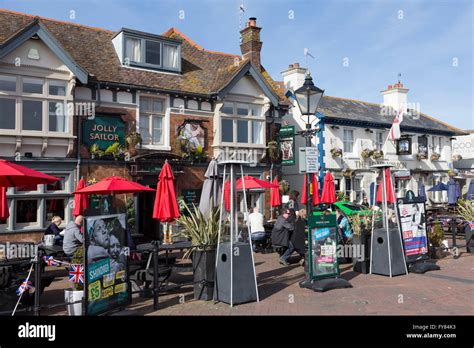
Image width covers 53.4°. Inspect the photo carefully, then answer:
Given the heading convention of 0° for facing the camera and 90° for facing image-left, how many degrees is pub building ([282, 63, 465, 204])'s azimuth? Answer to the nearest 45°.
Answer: approximately 315°

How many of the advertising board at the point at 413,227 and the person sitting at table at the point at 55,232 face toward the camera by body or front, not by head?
1

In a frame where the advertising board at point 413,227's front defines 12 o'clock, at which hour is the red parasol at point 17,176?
The red parasol is roughly at 2 o'clock from the advertising board.

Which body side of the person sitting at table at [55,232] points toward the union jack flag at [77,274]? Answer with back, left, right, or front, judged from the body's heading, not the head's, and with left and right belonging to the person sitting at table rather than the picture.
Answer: right

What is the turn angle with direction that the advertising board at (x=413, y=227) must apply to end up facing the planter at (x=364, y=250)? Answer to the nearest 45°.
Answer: approximately 90° to its right

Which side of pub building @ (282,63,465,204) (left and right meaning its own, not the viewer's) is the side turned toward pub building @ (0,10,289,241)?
right

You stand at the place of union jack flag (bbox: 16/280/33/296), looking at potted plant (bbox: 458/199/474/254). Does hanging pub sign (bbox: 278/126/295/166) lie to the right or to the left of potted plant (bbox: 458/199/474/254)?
left

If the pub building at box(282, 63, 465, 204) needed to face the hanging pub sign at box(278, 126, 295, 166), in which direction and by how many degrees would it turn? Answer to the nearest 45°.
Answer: approximately 90° to its right

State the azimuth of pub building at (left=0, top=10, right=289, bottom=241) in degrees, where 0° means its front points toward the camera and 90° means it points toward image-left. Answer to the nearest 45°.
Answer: approximately 315°

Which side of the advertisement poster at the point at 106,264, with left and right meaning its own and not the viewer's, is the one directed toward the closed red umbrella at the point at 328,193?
left

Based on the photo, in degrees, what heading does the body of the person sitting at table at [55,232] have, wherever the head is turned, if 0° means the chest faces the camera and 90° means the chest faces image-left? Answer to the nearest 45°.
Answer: approximately 270°
